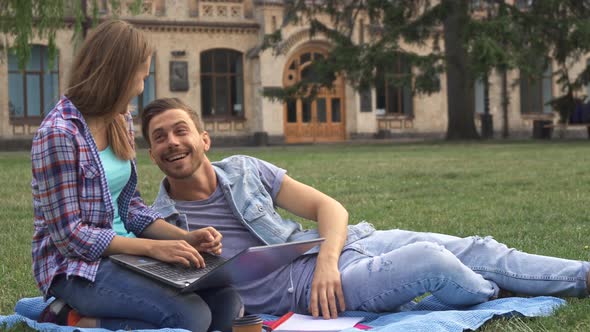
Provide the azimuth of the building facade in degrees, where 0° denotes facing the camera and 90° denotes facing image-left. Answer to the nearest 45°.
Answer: approximately 0°

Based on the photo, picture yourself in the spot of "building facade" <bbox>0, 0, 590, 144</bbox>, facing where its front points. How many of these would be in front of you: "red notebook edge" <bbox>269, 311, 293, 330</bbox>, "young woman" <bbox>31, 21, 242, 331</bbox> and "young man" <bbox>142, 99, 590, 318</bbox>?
3

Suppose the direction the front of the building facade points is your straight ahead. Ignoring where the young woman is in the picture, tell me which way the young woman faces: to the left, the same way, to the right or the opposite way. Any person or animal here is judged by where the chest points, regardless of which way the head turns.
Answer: to the left

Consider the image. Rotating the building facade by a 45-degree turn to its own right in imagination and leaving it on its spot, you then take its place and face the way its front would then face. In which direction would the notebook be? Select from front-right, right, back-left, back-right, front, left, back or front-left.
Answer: front-left

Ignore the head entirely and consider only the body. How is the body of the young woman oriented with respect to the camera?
to the viewer's right

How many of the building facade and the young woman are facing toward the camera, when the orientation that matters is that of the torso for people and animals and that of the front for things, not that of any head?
1

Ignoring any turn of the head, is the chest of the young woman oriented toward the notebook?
yes

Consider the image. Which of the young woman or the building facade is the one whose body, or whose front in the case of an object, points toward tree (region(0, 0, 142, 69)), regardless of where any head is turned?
the building facade

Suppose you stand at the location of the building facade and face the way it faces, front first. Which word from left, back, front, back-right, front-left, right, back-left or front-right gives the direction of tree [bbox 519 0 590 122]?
front-left

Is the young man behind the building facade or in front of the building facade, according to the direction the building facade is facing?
in front

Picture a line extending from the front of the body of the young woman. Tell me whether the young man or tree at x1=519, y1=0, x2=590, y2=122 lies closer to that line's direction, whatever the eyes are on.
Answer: the young man
